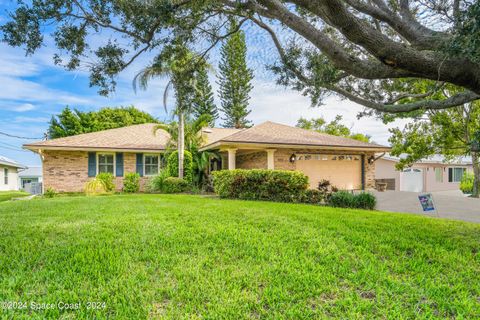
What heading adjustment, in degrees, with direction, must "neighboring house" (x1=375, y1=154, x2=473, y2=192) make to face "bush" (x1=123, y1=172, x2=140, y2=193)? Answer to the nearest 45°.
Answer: approximately 45° to its right

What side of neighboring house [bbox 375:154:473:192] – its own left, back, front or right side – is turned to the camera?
front

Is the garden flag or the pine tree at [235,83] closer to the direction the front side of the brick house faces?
the garden flag

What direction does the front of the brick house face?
toward the camera

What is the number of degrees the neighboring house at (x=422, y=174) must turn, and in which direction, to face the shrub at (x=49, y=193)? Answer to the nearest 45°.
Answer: approximately 45° to its right

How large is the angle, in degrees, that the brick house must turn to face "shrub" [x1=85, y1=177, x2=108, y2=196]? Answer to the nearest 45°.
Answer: approximately 90° to its right

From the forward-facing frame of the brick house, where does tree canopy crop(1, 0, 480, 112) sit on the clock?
The tree canopy is roughly at 12 o'clock from the brick house.

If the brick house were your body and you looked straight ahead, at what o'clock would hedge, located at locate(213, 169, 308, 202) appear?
The hedge is roughly at 12 o'clock from the brick house.

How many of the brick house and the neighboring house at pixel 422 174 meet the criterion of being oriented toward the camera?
2

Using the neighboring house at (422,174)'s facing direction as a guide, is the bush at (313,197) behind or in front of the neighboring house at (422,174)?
in front

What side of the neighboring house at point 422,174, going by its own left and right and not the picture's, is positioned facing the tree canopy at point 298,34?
front

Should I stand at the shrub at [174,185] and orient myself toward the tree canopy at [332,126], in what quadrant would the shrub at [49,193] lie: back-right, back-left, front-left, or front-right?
back-left

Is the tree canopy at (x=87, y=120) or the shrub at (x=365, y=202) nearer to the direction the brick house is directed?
the shrub

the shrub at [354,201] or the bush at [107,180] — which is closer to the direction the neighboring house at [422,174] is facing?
the shrub
